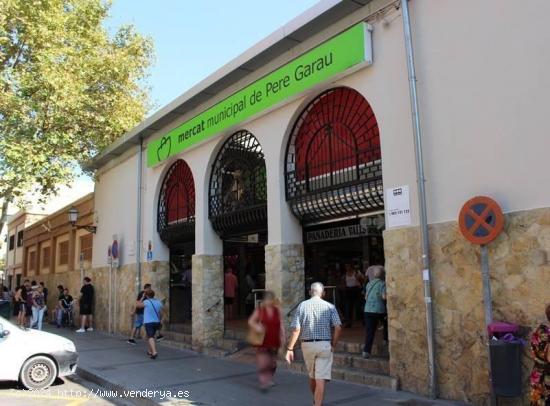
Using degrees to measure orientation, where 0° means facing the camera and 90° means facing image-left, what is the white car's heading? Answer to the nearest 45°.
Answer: approximately 270°

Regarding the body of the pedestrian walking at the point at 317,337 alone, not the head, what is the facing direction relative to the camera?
away from the camera

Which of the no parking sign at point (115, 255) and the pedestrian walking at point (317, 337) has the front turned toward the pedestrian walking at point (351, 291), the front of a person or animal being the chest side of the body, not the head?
the pedestrian walking at point (317, 337)

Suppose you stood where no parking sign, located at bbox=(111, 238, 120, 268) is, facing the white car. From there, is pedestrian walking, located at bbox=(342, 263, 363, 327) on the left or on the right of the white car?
left

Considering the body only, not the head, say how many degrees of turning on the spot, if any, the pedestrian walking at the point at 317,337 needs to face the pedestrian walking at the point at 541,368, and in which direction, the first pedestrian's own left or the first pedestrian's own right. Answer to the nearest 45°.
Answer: approximately 135° to the first pedestrian's own right

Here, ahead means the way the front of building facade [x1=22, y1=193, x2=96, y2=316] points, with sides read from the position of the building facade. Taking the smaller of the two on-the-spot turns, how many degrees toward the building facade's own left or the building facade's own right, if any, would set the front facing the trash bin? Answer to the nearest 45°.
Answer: approximately 45° to the building facade's own left

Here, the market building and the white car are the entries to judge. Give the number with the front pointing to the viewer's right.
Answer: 1

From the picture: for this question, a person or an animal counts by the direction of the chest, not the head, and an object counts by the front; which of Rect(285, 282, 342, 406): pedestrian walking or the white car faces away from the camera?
the pedestrian walking

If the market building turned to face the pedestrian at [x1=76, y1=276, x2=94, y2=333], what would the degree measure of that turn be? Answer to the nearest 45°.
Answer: approximately 90° to its right
